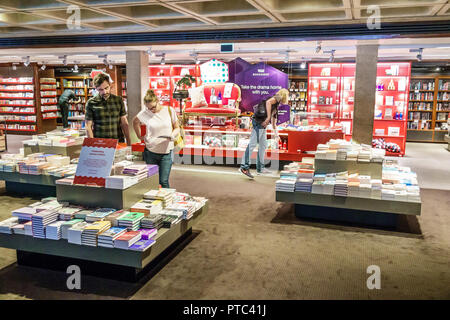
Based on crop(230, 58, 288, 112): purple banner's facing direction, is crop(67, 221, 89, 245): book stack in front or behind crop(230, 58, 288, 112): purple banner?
in front

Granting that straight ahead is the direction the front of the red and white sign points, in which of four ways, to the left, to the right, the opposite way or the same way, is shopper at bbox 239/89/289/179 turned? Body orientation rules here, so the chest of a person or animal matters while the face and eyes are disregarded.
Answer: to the left

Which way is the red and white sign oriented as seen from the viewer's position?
toward the camera

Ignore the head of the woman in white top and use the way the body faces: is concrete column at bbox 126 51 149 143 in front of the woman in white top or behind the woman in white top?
behind

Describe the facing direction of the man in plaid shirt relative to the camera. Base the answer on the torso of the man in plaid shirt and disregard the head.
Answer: toward the camera

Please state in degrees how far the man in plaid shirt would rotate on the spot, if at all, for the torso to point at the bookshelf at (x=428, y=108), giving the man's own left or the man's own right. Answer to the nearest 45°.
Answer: approximately 135° to the man's own left

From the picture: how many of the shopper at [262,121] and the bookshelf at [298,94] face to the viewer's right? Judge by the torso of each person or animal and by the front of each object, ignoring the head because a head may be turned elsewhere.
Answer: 1

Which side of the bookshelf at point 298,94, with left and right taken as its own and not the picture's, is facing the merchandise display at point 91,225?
front

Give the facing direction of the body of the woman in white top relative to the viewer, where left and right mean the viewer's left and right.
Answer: facing the viewer

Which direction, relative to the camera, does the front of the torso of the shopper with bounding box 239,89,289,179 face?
to the viewer's right

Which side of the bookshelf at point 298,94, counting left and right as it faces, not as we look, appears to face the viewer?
front

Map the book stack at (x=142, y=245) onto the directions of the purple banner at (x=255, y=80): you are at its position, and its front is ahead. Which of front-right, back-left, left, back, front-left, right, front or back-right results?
front

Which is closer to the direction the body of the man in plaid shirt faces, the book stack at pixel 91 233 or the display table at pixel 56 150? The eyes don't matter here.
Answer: the book stack

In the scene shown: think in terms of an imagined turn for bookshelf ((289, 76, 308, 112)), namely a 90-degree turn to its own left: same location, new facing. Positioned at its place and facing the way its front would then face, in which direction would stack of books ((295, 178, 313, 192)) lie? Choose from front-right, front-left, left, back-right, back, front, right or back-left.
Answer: right

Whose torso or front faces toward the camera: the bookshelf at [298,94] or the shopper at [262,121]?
the bookshelf
